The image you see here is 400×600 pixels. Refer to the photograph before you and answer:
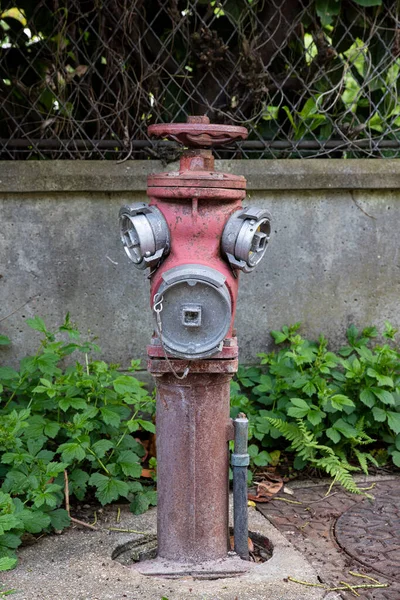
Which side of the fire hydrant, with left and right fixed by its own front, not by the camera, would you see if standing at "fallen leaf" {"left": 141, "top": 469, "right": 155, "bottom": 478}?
back

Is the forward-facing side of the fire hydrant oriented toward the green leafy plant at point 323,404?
no

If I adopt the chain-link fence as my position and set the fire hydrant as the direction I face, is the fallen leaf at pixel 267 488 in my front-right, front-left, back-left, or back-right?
front-left

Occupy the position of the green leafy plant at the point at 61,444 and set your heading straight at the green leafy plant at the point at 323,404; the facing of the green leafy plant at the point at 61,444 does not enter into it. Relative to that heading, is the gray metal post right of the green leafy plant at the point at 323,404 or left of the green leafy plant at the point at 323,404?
right

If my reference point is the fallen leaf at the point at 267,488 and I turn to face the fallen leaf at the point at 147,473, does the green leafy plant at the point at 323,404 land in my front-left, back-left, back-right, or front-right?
back-right

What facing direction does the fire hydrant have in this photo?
toward the camera

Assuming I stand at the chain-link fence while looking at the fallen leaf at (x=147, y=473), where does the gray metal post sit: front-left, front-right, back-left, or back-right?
front-left

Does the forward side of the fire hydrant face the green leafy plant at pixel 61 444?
no
